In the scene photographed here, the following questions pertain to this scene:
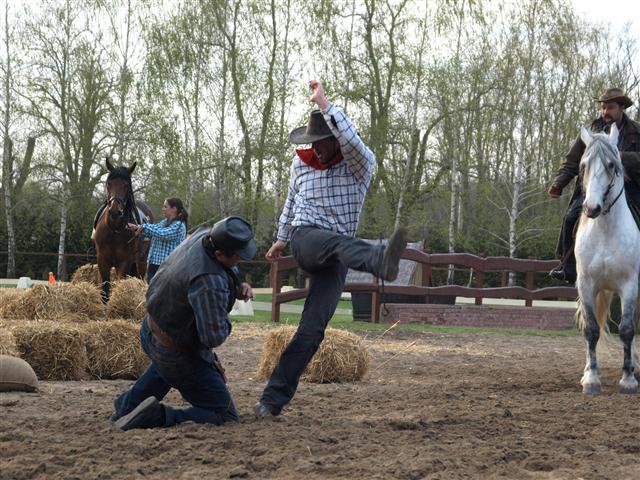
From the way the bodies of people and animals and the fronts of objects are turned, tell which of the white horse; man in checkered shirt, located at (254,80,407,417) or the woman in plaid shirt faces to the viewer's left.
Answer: the woman in plaid shirt

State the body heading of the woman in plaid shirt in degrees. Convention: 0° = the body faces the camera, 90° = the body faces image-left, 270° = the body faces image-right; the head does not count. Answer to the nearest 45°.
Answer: approximately 90°

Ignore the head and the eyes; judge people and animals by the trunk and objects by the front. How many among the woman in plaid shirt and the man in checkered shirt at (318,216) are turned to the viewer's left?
1

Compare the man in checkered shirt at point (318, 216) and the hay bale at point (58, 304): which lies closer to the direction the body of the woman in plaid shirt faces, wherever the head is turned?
the hay bale

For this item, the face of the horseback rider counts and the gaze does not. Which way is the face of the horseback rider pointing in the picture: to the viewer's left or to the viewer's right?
to the viewer's left

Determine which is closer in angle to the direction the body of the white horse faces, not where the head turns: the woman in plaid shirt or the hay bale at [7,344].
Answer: the hay bale

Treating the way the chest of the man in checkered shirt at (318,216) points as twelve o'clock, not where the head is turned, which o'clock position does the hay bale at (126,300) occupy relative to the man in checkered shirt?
The hay bale is roughly at 5 o'clock from the man in checkered shirt.

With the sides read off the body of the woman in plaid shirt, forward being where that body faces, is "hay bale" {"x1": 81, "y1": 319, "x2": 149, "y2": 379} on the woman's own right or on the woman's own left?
on the woman's own left

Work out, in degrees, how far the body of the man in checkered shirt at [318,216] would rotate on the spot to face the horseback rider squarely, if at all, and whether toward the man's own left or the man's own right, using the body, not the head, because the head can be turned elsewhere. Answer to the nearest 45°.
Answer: approximately 135° to the man's own left

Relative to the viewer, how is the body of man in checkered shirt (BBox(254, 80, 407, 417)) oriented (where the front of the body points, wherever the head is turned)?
toward the camera
